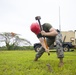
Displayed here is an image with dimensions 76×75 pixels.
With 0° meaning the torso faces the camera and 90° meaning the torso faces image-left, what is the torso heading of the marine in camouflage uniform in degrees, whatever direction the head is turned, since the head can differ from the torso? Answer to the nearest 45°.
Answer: approximately 90°
